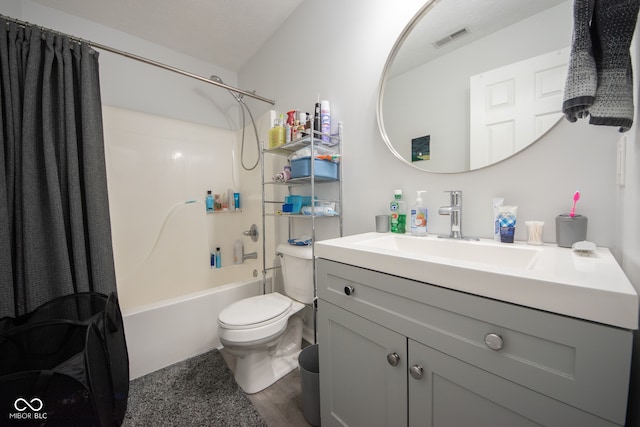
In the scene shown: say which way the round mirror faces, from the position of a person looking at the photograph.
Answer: facing the viewer and to the left of the viewer

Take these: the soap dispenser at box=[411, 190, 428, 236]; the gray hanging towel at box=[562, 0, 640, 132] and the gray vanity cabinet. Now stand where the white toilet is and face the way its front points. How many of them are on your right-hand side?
0

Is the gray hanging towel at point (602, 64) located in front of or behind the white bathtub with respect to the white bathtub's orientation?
in front

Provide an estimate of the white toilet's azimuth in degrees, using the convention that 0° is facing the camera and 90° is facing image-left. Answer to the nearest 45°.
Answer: approximately 45°

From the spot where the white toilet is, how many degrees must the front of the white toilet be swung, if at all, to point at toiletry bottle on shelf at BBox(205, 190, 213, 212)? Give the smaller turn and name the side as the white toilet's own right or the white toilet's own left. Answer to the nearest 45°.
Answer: approximately 90° to the white toilet's own right

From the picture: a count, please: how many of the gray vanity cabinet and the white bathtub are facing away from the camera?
0

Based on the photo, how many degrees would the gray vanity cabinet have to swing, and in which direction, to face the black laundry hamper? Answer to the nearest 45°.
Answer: approximately 45° to its right

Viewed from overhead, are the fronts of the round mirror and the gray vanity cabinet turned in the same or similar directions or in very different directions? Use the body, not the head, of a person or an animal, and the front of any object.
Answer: same or similar directions

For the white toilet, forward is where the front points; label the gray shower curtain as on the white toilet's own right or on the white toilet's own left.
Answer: on the white toilet's own right

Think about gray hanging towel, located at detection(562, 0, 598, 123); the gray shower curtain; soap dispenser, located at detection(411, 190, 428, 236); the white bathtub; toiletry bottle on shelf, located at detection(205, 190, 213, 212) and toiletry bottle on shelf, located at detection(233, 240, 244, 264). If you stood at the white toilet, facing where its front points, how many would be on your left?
2

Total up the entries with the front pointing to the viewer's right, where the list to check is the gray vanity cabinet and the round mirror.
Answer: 0
